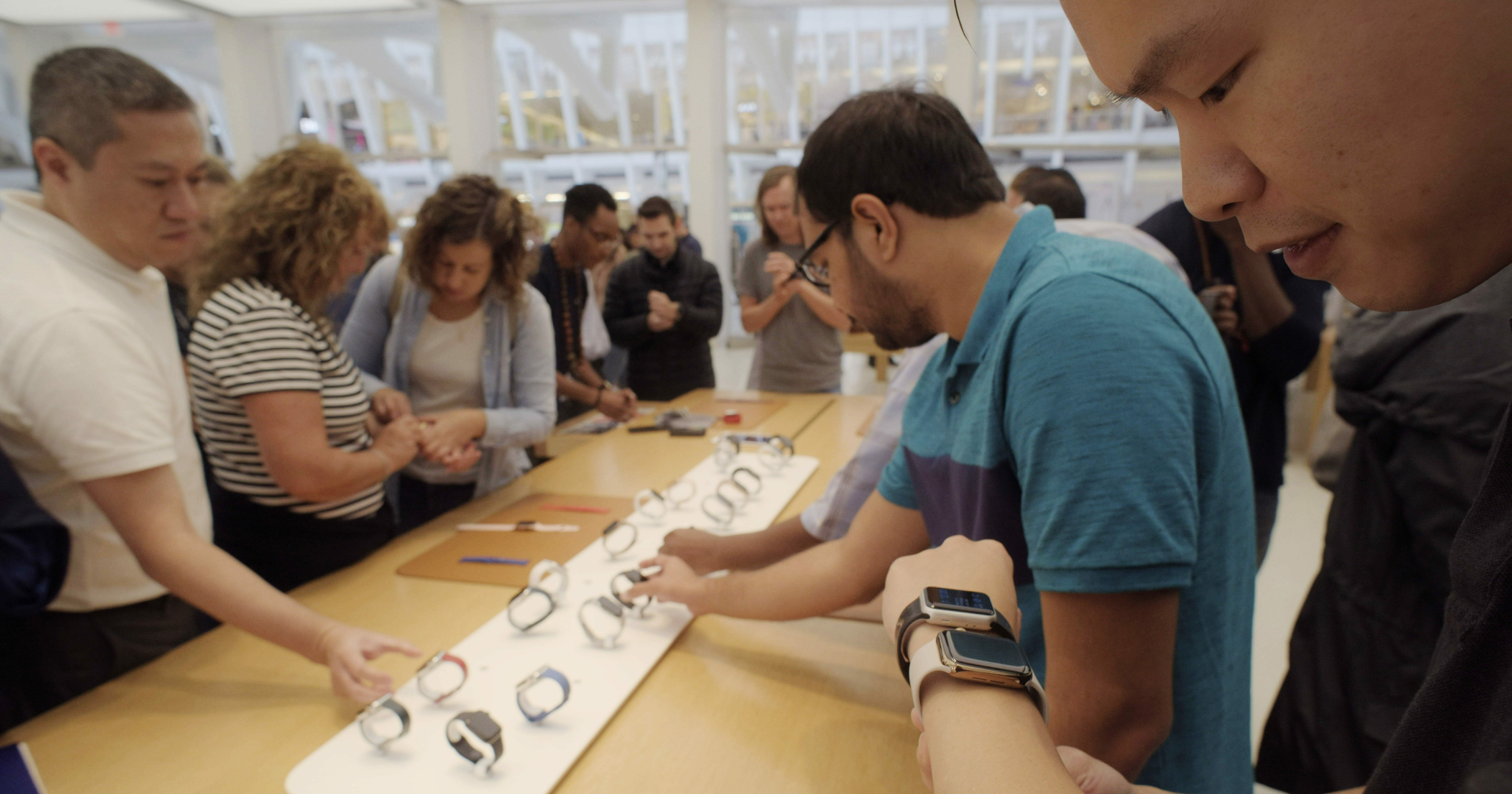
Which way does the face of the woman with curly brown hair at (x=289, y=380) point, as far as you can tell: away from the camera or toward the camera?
away from the camera

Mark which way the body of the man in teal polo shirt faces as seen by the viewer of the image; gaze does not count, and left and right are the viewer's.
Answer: facing to the left of the viewer

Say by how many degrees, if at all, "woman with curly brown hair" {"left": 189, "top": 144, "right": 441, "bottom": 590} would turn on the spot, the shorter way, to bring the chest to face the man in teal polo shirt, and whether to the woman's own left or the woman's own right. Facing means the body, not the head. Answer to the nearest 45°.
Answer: approximately 45° to the woman's own right

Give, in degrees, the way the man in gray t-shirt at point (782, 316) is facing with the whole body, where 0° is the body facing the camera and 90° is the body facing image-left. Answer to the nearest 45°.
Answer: approximately 0°

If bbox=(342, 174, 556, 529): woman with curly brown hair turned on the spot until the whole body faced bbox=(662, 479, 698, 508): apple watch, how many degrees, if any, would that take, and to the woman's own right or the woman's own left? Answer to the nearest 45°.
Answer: approximately 45° to the woman's own left

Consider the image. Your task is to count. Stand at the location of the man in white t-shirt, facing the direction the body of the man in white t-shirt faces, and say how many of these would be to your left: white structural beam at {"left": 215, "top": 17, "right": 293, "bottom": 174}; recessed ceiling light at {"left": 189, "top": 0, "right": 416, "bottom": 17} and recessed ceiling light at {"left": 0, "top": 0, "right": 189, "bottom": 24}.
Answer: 3

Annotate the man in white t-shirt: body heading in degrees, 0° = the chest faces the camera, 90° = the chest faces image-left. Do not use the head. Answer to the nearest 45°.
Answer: approximately 270°

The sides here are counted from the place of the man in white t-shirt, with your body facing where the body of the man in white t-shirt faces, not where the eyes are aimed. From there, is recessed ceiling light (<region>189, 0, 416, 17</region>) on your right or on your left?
on your left

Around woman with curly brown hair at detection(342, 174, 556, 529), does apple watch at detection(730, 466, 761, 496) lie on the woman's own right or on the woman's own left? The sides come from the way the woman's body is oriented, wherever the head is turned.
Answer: on the woman's own left

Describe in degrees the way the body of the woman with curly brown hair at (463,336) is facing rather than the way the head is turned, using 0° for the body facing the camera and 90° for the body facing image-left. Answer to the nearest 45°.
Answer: approximately 0°

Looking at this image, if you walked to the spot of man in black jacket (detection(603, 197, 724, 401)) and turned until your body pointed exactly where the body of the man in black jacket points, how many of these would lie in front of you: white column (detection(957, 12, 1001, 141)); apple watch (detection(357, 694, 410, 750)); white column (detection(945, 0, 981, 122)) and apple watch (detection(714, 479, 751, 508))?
2

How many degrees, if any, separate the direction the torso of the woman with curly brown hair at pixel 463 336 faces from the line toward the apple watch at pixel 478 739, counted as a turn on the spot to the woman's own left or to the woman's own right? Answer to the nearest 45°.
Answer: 0° — they already face it

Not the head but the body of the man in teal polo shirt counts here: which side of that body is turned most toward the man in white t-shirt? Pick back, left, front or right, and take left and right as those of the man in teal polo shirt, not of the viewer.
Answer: front

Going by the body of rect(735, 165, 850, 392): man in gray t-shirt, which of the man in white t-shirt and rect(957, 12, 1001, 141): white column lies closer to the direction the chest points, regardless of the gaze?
the man in white t-shirt
